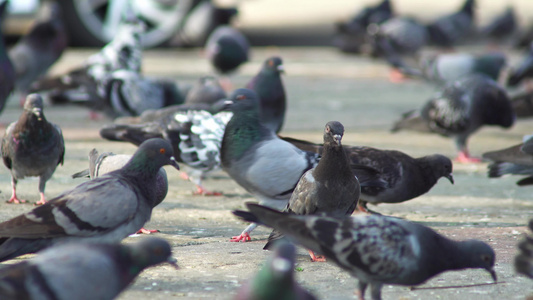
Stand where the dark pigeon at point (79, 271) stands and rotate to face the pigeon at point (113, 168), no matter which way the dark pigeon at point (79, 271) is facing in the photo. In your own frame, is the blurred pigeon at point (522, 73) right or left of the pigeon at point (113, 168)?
right

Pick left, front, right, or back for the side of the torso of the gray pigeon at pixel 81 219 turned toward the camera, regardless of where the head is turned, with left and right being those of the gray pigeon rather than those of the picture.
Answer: right

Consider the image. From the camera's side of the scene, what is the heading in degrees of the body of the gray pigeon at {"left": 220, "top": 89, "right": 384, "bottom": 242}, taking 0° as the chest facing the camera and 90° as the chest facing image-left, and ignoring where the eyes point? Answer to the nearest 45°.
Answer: approximately 90°

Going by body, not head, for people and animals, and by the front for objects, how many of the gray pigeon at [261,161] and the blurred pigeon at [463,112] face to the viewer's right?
1

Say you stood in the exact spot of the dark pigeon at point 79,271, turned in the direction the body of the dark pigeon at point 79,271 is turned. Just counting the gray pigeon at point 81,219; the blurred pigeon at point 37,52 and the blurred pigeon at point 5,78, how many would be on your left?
3

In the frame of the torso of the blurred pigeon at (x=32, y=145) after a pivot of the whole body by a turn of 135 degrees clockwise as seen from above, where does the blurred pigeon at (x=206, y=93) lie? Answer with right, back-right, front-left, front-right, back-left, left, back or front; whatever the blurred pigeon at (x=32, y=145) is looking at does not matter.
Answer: right

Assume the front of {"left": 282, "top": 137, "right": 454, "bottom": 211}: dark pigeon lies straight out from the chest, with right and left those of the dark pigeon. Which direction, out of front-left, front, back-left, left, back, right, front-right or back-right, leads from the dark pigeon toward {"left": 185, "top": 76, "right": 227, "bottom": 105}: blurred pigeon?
back-left

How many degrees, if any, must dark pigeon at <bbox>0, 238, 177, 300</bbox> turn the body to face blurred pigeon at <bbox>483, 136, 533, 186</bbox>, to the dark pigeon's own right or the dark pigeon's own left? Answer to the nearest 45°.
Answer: approximately 45° to the dark pigeon's own left

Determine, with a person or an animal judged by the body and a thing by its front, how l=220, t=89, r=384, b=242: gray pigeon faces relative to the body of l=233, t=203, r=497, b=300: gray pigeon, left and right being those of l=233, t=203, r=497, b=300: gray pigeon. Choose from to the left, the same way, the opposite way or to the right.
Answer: the opposite way

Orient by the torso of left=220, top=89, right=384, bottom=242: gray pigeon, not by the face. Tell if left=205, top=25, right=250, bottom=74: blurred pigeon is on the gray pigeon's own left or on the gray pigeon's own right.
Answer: on the gray pigeon's own right

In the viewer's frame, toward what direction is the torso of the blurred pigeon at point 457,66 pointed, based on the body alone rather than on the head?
to the viewer's right

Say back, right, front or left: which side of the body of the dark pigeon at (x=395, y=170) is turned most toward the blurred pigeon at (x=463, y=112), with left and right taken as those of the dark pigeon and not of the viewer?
left

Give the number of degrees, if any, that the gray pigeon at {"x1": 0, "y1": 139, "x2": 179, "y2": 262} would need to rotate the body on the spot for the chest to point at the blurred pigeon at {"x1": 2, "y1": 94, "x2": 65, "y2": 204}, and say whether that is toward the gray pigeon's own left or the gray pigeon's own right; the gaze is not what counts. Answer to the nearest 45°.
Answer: approximately 90° to the gray pigeon's own left

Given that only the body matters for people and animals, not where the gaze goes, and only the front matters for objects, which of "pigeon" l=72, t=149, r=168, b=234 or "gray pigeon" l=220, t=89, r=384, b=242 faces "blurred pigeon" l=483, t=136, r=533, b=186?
the pigeon
